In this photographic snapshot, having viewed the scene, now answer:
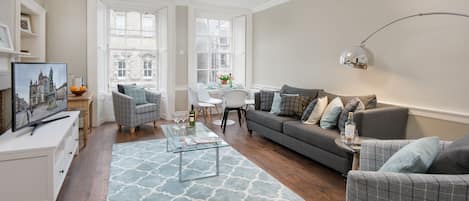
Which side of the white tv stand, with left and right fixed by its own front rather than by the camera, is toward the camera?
right

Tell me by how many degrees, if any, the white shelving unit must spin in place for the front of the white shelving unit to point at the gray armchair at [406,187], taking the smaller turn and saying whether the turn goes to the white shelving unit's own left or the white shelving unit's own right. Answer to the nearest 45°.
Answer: approximately 45° to the white shelving unit's own right

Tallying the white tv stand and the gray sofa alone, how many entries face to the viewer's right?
1

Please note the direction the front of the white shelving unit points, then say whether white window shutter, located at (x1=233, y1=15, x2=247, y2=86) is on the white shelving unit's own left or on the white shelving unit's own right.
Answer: on the white shelving unit's own left

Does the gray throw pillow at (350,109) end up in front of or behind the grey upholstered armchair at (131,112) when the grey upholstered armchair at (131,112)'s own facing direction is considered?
in front

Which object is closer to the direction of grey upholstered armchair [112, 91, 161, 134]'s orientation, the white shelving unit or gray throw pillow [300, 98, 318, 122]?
the gray throw pillow

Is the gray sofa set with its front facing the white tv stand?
yes

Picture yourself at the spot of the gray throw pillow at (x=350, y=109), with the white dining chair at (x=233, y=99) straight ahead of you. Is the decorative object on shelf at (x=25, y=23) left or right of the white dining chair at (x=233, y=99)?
left

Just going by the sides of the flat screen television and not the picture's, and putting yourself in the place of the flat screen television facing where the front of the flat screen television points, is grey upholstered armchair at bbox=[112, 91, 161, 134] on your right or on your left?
on your left

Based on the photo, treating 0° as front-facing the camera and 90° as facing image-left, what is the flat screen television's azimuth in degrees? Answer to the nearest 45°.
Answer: approximately 315°

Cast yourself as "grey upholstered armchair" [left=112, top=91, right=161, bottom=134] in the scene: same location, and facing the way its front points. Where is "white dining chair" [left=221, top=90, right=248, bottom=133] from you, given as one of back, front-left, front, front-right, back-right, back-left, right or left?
front-left

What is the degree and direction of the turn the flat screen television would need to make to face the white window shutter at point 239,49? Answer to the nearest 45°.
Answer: approximately 90° to its left

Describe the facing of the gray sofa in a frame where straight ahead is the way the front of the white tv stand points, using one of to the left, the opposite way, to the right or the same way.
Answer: the opposite way
